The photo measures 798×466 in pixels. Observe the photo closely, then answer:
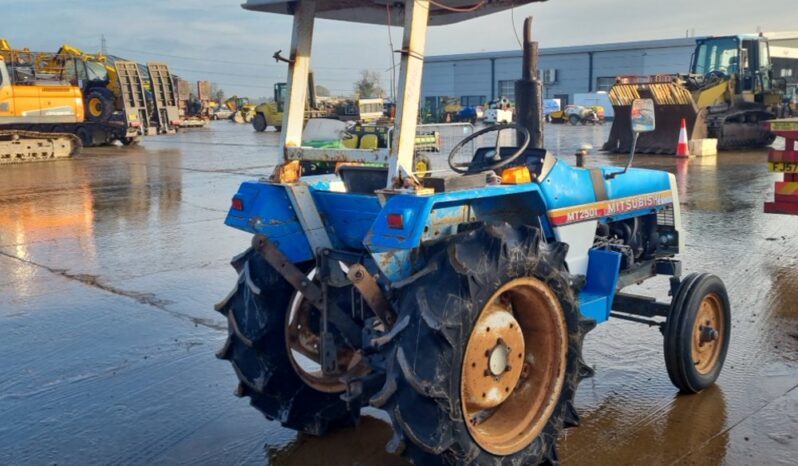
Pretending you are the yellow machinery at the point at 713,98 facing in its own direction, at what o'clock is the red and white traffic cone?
The red and white traffic cone is roughly at 11 o'clock from the yellow machinery.

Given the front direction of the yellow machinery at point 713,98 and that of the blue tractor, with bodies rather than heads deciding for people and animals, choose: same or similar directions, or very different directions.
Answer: very different directions

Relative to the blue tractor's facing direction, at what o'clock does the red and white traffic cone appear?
The red and white traffic cone is roughly at 11 o'clock from the blue tractor.

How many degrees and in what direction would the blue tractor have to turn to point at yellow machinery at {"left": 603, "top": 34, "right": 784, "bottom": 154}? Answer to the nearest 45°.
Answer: approximately 45° to its left

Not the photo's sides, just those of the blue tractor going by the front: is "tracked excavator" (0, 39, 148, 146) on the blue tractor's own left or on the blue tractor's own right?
on the blue tractor's own left

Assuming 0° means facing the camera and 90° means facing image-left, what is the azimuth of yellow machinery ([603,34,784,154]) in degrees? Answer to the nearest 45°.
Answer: approximately 45°

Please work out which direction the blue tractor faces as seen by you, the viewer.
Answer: facing away from the viewer and to the right of the viewer
